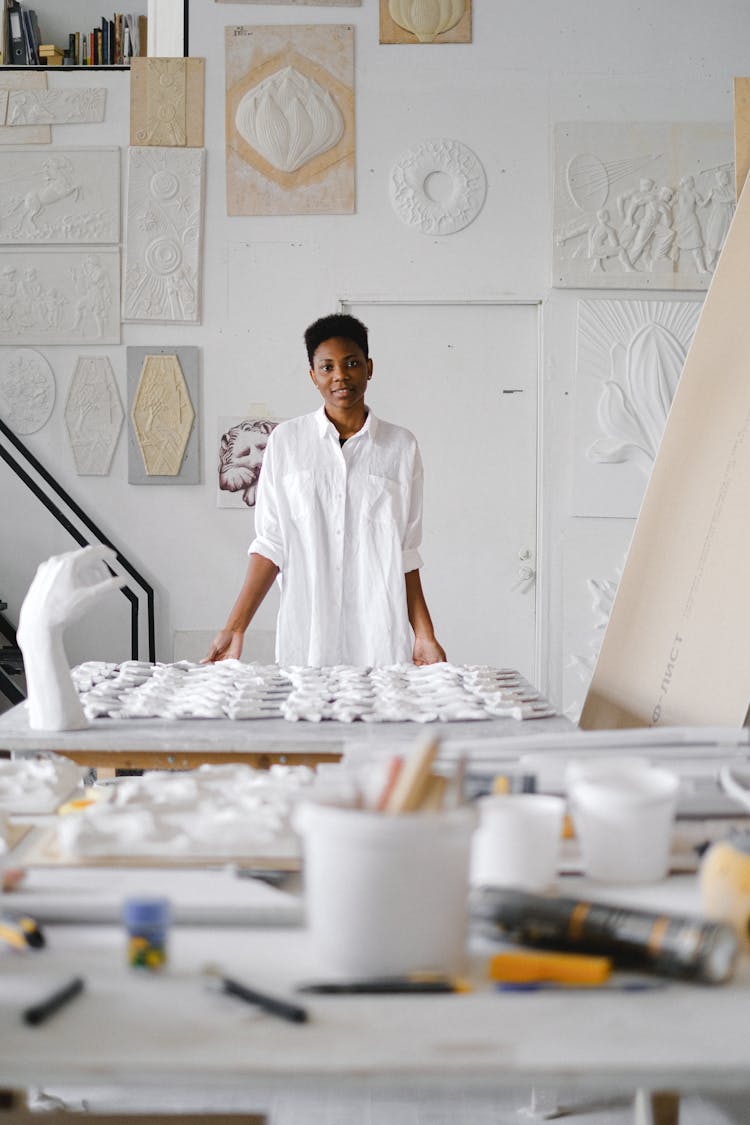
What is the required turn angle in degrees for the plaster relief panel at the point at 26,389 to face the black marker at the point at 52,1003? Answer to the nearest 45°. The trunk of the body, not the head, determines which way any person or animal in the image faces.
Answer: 0° — it already faces it

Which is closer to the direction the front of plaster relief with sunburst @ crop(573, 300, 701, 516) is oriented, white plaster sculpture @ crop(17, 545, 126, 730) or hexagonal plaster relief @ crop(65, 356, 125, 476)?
the white plaster sculpture

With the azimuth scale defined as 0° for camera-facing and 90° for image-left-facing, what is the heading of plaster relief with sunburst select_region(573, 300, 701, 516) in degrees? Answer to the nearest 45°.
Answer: approximately 0°

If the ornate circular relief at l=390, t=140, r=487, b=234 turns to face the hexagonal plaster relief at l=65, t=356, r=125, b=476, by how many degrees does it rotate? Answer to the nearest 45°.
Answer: approximately 90° to its right

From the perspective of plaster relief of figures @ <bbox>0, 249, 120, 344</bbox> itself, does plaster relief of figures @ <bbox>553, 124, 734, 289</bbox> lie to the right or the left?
on its left

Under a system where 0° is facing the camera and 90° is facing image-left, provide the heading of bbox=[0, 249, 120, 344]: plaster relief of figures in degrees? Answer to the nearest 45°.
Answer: approximately 0°
